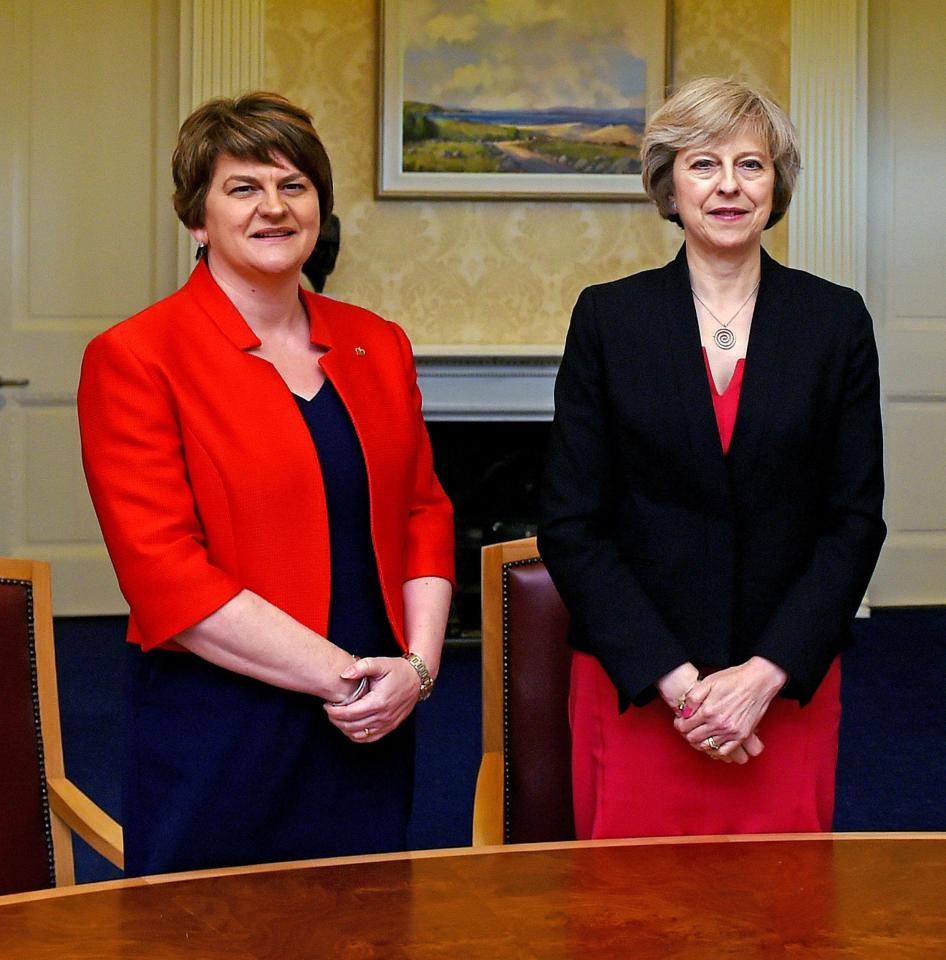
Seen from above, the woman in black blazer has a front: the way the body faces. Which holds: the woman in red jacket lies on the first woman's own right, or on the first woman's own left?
on the first woman's own right

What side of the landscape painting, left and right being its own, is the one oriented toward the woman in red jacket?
front

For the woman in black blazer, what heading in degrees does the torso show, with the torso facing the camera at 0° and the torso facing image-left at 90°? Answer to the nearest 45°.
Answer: approximately 0°

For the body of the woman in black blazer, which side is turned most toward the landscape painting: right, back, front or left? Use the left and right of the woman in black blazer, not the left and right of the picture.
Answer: back

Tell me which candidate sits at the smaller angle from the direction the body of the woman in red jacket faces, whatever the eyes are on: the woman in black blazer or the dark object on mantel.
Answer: the woman in black blazer

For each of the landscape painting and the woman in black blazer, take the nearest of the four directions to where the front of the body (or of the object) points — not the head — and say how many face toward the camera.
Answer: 2

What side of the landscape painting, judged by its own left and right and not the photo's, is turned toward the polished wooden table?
front

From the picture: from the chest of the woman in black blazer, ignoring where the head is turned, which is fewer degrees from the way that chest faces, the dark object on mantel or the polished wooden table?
the polished wooden table

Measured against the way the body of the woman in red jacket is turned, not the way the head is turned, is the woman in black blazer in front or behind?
in front

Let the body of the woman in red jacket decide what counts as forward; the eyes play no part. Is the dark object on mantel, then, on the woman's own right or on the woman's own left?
on the woman's own left

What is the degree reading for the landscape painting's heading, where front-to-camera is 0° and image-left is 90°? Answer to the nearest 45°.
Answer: approximately 0°

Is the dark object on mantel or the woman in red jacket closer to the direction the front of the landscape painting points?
the woman in red jacket

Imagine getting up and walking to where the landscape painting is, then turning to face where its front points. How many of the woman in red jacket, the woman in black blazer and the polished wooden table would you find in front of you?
3

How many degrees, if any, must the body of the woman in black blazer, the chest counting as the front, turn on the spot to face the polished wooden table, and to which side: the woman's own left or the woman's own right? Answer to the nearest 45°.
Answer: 0° — they already face it
